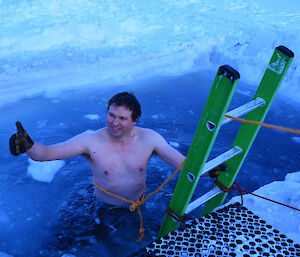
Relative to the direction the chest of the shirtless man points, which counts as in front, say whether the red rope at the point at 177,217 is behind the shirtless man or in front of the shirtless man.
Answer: in front

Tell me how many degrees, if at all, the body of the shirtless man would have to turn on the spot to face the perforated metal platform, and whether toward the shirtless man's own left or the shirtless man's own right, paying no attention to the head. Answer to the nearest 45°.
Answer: approximately 45° to the shirtless man's own left

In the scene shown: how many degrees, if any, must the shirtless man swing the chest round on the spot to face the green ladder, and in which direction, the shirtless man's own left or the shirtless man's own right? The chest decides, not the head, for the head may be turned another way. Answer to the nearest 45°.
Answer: approximately 45° to the shirtless man's own left

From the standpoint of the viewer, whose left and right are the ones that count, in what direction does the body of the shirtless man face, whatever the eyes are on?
facing the viewer
